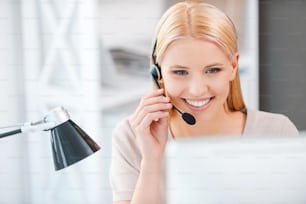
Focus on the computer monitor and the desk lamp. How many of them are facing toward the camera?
0

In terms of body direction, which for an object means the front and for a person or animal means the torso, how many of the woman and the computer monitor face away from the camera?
1

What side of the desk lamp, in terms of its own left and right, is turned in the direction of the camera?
right

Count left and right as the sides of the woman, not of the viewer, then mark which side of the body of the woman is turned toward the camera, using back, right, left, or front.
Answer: front

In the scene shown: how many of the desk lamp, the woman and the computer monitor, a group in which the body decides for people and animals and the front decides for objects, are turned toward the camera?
1

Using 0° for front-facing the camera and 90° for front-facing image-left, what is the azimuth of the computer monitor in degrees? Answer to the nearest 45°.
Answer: approximately 180°
